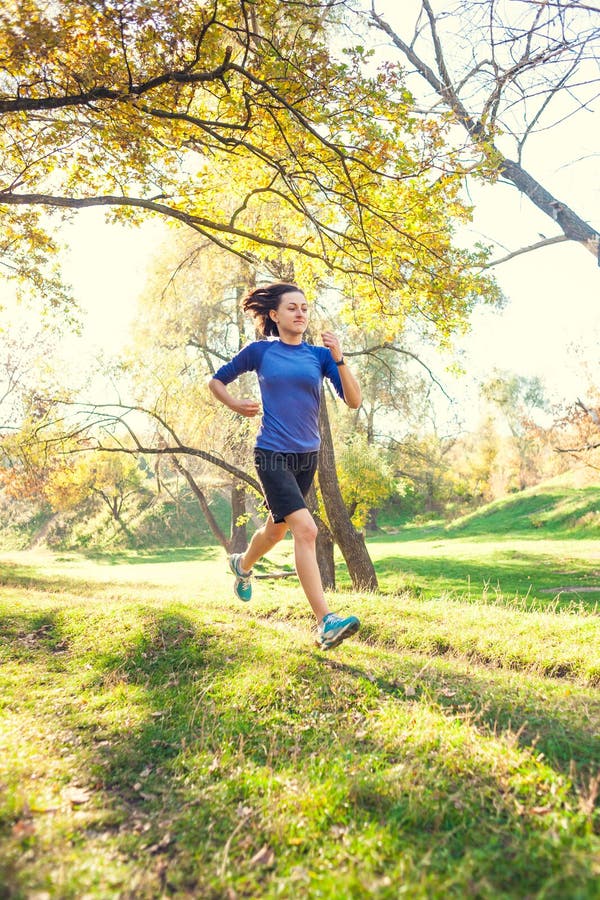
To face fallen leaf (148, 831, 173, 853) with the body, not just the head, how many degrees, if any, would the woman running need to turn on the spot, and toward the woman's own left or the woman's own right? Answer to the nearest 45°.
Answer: approximately 45° to the woman's own right

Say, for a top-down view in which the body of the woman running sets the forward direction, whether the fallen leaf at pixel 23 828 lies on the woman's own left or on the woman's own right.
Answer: on the woman's own right

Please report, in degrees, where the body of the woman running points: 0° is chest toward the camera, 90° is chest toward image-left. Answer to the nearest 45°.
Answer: approximately 315°

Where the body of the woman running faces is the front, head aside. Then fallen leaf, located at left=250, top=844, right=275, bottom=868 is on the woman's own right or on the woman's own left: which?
on the woman's own right

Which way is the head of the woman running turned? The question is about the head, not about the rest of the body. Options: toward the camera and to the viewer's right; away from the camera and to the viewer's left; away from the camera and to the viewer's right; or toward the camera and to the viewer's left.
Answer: toward the camera and to the viewer's right
